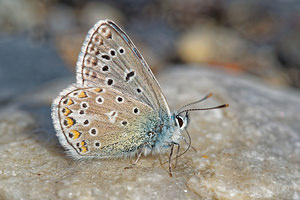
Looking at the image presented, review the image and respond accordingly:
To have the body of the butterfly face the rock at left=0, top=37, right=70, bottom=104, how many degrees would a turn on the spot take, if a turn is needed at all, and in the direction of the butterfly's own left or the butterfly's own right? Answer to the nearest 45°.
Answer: approximately 135° to the butterfly's own left

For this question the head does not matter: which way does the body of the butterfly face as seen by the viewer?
to the viewer's right

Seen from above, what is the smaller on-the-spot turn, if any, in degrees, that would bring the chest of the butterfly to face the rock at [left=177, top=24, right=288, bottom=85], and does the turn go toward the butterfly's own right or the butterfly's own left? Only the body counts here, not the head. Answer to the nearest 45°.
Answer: approximately 45° to the butterfly's own left

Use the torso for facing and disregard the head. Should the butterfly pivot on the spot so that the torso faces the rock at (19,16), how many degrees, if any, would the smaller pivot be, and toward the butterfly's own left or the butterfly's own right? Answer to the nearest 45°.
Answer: approximately 135° to the butterfly's own left
